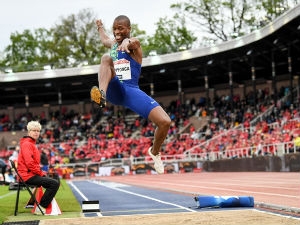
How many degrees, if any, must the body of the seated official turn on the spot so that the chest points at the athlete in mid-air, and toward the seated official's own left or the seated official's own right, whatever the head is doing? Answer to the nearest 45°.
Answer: approximately 45° to the seated official's own right

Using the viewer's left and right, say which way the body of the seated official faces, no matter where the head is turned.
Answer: facing to the right of the viewer
